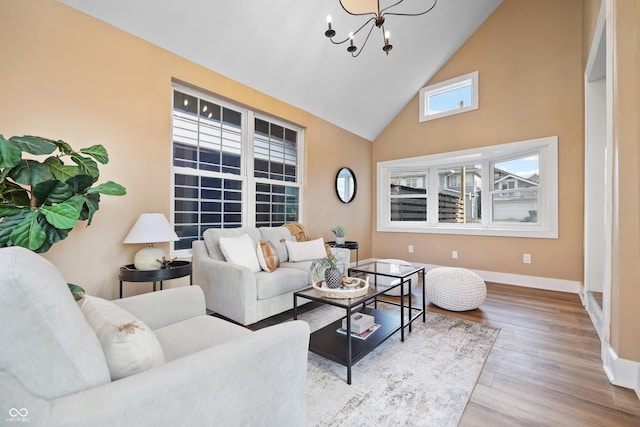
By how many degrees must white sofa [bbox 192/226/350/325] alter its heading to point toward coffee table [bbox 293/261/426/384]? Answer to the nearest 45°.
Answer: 0° — it already faces it

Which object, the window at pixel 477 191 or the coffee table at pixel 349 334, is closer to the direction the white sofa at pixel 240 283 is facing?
the coffee table

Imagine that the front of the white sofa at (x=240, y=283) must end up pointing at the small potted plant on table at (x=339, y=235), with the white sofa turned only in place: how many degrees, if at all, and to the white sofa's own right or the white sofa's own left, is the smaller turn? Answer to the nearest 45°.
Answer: approximately 90° to the white sofa's own left

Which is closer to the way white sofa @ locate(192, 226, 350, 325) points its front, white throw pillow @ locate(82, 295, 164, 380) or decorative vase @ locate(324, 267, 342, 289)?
the decorative vase

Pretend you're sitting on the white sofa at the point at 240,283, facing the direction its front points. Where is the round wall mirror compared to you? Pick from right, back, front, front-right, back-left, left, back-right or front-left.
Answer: left

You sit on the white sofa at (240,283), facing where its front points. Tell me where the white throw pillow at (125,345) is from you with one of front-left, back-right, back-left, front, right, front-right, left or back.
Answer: front-right

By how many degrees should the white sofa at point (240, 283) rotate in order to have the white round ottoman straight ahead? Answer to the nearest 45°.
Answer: approximately 45° to its left

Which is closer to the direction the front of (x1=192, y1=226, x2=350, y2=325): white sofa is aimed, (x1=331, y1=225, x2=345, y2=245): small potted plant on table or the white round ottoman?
the white round ottoman
